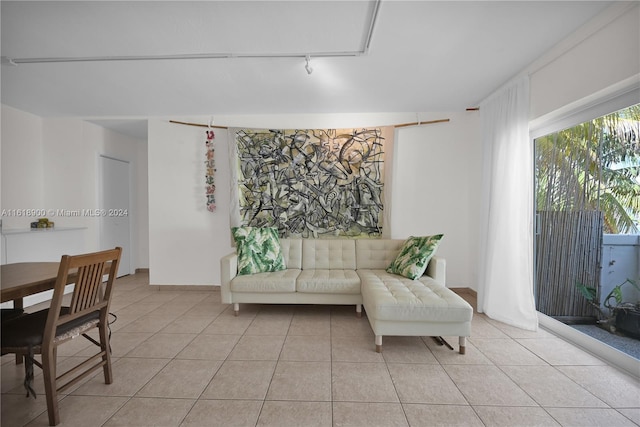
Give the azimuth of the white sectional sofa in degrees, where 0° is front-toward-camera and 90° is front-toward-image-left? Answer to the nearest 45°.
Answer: approximately 0°

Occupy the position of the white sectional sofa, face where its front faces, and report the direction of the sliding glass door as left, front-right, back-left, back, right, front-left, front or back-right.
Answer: left

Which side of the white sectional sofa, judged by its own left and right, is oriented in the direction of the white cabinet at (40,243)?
right

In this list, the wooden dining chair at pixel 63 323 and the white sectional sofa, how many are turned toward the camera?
1

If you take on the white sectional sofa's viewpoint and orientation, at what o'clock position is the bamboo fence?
The bamboo fence is roughly at 9 o'clock from the white sectional sofa.

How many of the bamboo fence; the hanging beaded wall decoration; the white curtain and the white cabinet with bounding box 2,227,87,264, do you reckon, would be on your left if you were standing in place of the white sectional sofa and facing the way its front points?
2

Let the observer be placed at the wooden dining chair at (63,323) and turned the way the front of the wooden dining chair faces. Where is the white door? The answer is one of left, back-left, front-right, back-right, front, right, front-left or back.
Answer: front-right

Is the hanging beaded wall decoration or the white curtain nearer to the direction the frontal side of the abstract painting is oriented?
the white curtain

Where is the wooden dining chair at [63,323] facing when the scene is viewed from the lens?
facing away from the viewer and to the left of the viewer
